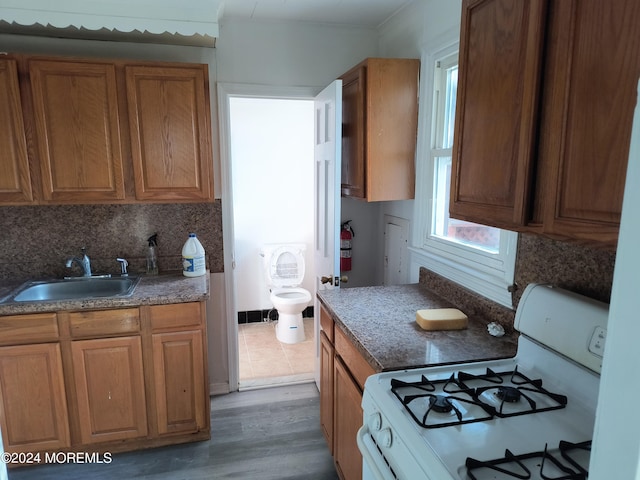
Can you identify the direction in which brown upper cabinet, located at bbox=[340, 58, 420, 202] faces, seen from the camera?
facing to the left of the viewer

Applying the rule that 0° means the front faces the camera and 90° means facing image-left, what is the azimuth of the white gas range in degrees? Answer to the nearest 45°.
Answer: approximately 45°

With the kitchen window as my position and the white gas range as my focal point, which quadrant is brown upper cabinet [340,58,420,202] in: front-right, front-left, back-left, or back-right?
back-right

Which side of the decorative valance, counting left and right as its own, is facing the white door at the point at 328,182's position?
left

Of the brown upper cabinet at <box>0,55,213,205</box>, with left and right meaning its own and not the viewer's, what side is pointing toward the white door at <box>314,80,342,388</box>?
left

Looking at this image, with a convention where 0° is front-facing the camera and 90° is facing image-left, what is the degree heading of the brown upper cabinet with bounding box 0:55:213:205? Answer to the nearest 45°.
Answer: approximately 0°

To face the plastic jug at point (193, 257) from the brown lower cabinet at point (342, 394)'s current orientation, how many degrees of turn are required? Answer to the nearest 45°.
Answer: approximately 45° to its right

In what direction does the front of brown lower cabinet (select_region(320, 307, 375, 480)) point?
to the viewer's left
